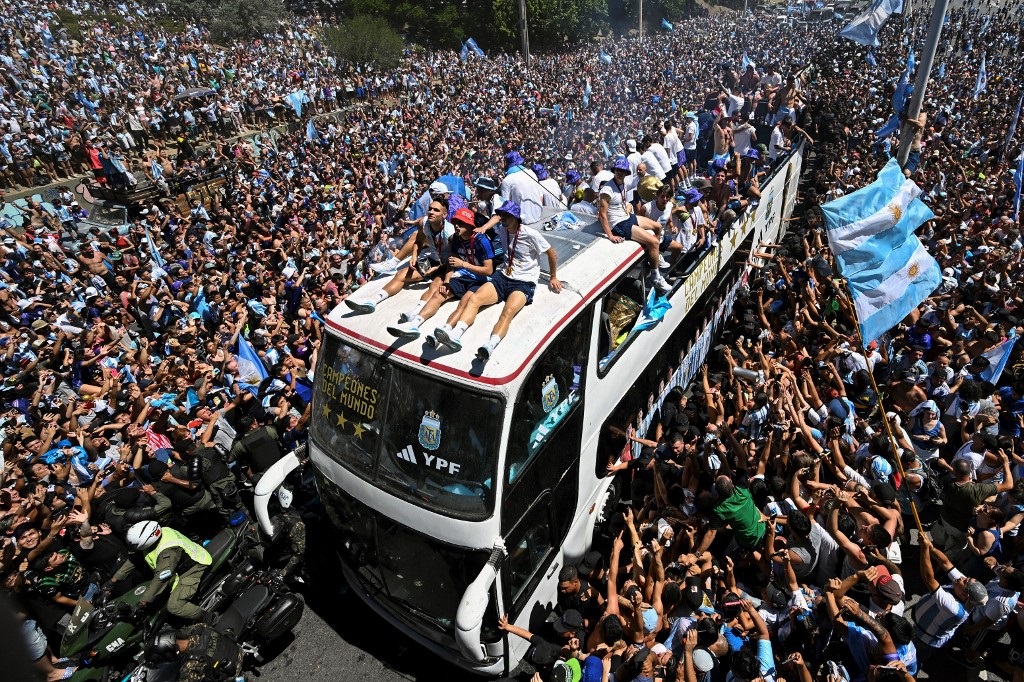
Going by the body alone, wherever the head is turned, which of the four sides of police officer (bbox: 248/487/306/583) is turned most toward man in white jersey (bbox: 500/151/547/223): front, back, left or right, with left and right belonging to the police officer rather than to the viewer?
back

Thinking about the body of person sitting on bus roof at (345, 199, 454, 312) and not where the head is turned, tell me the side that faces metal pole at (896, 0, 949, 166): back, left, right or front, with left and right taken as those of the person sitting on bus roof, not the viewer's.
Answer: back

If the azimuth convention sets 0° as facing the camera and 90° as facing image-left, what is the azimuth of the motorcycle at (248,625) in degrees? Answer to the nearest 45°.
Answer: approximately 45°

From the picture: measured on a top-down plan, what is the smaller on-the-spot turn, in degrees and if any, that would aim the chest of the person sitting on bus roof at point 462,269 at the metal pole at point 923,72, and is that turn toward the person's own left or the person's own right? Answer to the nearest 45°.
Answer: approximately 180°

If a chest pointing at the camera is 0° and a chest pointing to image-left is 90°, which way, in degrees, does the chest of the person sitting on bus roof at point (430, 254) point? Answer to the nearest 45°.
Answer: approximately 45°

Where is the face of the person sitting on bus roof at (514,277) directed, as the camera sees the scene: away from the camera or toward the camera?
toward the camera

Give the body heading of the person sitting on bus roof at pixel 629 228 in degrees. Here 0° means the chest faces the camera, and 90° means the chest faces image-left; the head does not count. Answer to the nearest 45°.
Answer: approximately 315°

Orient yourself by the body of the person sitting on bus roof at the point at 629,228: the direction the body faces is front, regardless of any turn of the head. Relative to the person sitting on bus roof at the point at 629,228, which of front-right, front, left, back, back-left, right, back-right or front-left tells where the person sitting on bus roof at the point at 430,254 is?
right

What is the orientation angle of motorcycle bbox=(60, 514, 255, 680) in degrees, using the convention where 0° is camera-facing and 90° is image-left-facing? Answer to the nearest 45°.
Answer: approximately 45°

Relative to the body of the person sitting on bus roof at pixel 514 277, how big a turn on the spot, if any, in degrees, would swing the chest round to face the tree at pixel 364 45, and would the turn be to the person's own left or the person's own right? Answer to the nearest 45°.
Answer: approximately 135° to the person's own right

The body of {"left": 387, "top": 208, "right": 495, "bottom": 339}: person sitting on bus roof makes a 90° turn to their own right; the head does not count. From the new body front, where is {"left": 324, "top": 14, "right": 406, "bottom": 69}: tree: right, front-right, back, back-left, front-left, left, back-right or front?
front-right

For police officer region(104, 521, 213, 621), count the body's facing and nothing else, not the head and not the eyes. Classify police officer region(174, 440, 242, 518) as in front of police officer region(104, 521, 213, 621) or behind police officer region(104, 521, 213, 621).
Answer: behind
